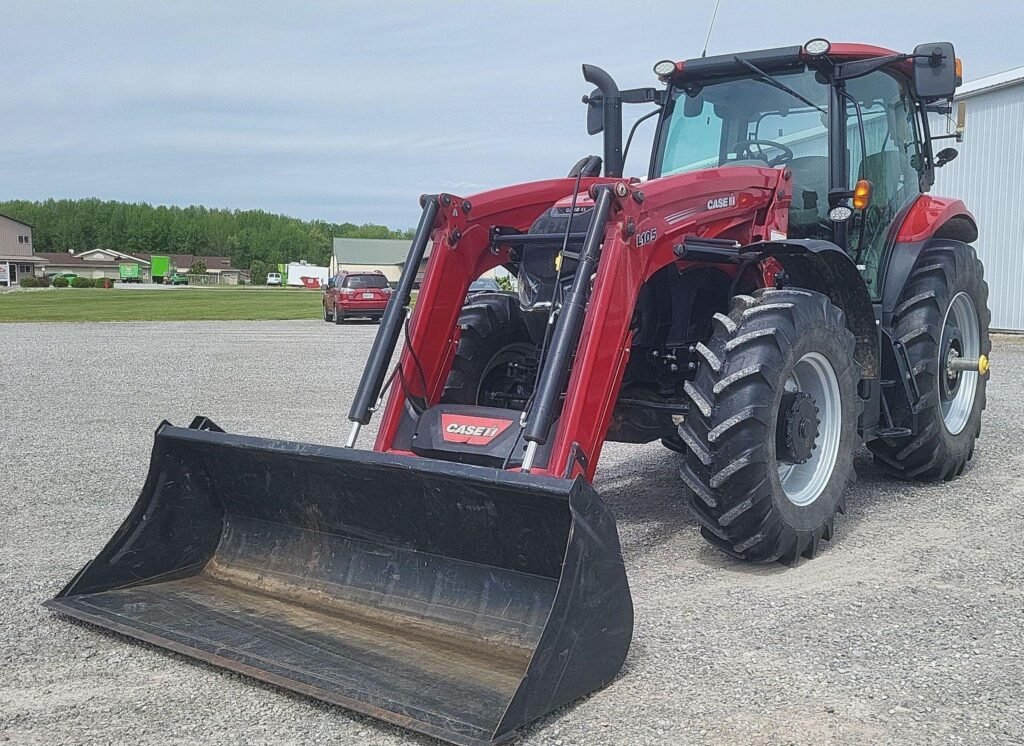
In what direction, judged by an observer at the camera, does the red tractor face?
facing the viewer and to the left of the viewer

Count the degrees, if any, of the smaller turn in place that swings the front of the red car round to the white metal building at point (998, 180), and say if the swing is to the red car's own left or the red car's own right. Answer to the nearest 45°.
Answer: approximately 135° to the red car's own right

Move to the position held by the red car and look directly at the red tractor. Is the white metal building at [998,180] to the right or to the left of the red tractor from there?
left

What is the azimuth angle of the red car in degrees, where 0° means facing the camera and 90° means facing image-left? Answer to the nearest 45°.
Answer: approximately 180°

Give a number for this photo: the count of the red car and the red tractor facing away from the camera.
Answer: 1

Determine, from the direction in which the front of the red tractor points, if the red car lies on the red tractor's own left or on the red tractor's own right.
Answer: on the red tractor's own right

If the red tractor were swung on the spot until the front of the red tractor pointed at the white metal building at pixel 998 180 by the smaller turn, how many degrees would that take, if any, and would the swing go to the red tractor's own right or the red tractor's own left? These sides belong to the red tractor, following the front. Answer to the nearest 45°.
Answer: approximately 180°

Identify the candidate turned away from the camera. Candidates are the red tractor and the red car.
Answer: the red car

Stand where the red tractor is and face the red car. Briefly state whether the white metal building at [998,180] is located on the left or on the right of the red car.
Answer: right

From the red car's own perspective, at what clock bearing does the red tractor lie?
The red tractor is roughly at 6 o'clock from the red car.
